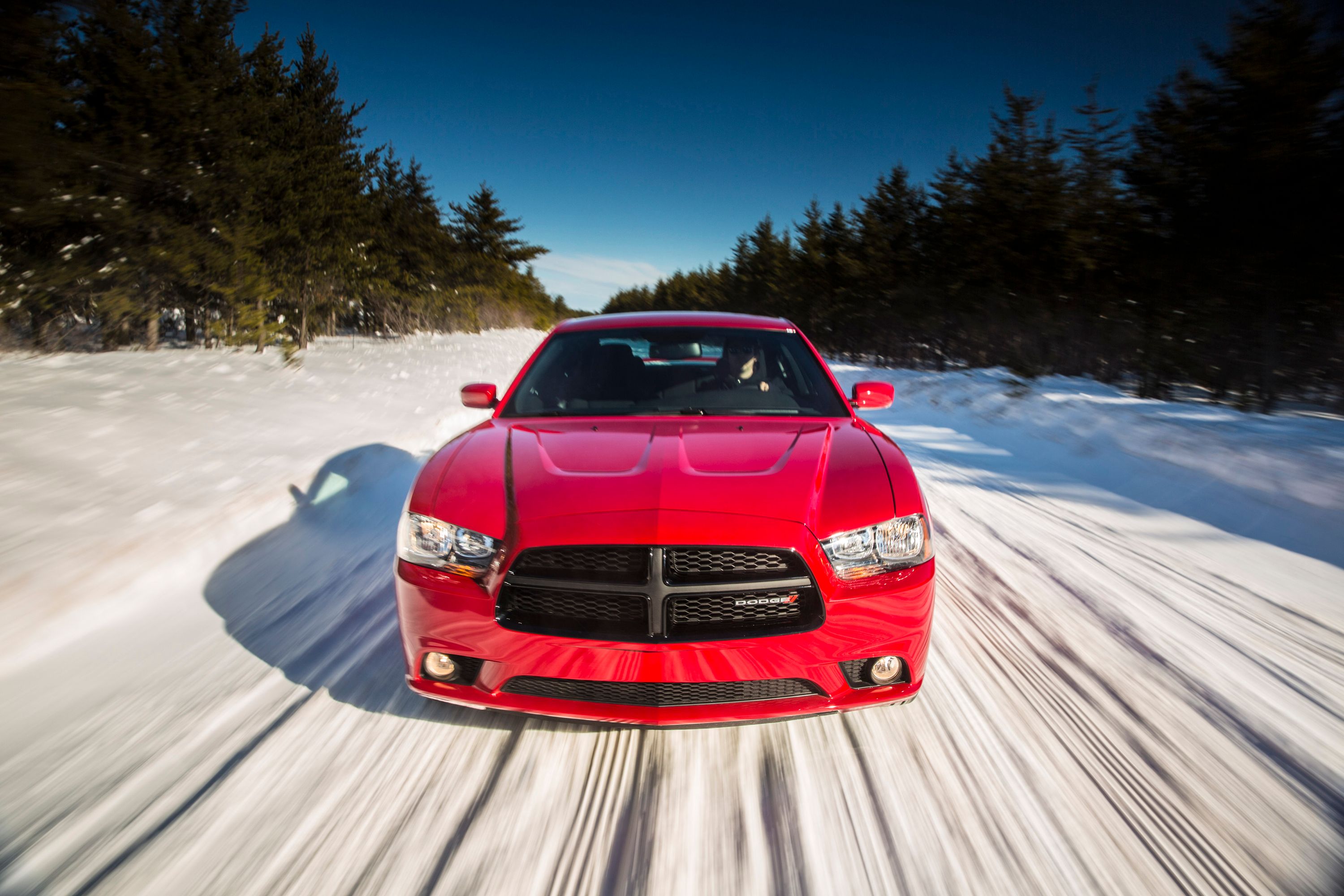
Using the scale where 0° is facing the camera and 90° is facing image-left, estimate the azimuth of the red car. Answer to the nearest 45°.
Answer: approximately 0°
